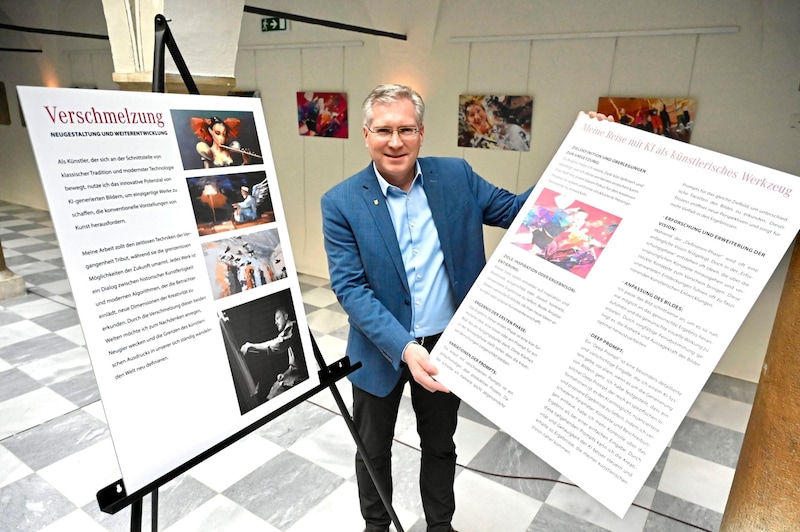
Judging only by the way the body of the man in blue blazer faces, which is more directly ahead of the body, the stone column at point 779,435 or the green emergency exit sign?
the stone column

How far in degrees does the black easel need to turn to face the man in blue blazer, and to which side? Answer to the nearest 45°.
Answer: approximately 45° to its left

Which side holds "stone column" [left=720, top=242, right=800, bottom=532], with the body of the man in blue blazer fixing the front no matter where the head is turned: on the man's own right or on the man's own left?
on the man's own left

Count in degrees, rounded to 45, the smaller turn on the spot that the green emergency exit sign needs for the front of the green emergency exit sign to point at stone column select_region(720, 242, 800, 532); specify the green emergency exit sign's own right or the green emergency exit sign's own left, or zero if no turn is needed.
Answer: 0° — it already faces it

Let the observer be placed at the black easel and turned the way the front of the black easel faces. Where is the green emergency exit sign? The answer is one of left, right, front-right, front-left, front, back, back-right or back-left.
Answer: back-left

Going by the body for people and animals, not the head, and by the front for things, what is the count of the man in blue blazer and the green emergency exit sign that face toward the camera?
2

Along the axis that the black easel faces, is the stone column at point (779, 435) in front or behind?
in front

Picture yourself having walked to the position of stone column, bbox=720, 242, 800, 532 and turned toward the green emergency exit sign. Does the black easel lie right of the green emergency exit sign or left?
left
